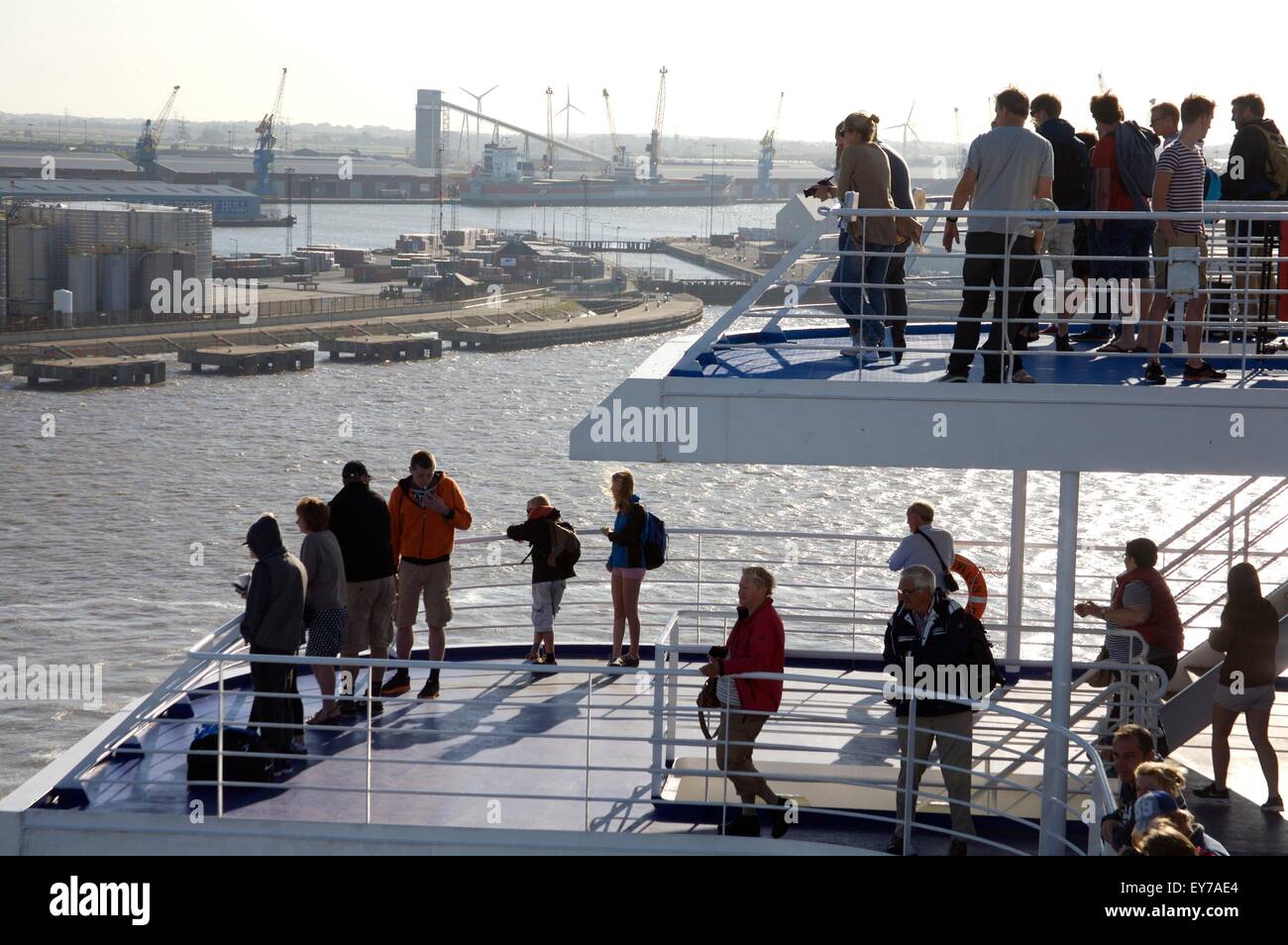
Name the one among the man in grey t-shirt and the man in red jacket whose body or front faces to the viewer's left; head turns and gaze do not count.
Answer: the man in red jacket

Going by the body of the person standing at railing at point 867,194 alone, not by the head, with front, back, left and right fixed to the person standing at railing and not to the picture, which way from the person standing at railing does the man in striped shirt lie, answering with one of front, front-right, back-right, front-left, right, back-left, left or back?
back-right

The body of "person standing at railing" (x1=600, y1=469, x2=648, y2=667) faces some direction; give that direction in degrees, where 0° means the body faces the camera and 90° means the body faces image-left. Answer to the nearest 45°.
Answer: approximately 90°

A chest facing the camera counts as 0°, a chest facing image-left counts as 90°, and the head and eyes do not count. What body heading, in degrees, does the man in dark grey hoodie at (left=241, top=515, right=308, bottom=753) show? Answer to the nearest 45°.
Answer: approximately 135°

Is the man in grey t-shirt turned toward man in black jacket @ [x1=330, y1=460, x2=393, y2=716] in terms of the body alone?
no

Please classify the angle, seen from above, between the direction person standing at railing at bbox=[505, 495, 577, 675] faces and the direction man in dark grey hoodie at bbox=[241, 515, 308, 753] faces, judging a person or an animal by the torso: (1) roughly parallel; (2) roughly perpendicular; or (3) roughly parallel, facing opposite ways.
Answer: roughly parallel

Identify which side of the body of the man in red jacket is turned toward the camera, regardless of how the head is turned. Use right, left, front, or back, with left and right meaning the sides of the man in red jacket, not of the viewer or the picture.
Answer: left

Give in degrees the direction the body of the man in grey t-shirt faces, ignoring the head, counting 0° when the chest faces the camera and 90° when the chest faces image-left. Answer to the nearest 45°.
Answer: approximately 180°

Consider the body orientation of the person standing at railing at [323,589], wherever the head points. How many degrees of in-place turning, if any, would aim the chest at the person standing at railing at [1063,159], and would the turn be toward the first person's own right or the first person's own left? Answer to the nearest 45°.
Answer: approximately 135° to the first person's own right

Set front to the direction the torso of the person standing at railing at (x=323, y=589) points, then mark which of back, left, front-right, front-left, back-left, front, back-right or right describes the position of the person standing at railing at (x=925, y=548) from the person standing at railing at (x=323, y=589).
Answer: back-right

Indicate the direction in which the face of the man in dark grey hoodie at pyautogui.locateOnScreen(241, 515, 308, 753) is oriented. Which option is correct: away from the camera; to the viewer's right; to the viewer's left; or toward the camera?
to the viewer's left

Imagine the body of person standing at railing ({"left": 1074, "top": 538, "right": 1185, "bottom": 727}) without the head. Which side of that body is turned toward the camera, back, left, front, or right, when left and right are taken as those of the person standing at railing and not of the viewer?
left
